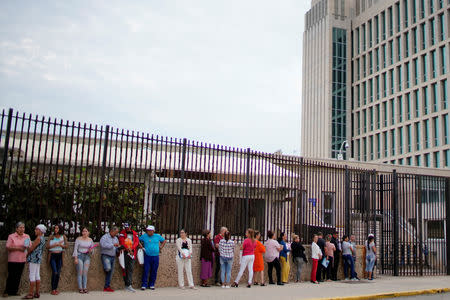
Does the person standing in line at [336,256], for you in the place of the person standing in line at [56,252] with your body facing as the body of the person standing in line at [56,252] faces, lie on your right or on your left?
on your left

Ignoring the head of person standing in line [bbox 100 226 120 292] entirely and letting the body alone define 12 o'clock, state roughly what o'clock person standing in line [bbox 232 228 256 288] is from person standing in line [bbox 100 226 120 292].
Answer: person standing in line [bbox 232 228 256 288] is roughly at 10 o'clock from person standing in line [bbox 100 226 120 292].

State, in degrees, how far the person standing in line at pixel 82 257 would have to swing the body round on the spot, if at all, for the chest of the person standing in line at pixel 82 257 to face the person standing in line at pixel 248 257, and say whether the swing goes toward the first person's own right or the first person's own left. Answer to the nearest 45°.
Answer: approximately 90° to the first person's own left

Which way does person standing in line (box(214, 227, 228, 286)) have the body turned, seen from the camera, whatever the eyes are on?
to the viewer's right

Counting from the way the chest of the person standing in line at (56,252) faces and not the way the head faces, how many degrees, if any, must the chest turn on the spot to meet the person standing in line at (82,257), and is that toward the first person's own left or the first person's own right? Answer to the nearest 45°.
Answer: approximately 90° to the first person's own left

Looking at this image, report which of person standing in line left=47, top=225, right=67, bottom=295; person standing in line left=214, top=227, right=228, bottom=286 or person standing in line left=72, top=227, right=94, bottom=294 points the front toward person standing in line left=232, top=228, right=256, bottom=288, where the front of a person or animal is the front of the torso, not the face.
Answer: person standing in line left=214, top=227, right=228, bottom=286

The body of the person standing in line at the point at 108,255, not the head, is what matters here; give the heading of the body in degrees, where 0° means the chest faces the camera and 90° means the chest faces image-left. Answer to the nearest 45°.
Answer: approximately 315°

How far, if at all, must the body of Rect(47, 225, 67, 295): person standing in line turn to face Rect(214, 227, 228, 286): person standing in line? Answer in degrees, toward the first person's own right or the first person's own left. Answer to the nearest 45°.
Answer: approximately 90° to the first person's own left
